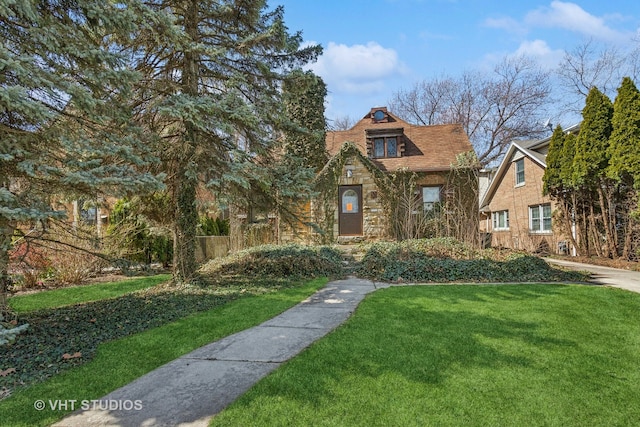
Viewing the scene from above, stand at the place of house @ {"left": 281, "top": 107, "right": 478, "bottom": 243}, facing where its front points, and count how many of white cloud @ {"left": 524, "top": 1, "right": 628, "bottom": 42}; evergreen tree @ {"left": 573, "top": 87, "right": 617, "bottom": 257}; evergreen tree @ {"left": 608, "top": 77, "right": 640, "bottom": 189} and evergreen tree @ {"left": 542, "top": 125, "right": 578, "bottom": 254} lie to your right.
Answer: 0

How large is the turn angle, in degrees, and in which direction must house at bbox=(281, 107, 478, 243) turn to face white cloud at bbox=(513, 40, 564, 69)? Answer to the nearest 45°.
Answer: approximately 135° to its left

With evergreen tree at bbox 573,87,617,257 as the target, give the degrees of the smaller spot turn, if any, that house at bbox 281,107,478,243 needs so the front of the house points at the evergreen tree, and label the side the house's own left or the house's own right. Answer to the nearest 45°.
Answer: approximately 45° to the house's own left

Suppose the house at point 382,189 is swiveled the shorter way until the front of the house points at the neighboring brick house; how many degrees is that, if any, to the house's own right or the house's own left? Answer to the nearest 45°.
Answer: approximately 135° to the house's own left

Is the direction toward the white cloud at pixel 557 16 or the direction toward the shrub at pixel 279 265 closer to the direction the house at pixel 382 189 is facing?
the shrub

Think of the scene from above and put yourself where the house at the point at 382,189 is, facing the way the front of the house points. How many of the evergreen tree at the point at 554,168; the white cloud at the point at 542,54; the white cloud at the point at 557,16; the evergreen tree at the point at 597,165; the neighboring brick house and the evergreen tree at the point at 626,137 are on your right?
0

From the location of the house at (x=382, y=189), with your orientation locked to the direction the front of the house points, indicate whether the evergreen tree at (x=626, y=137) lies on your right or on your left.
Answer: on your left

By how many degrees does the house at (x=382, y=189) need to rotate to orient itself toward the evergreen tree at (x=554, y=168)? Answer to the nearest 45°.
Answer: approximately 90° to its left

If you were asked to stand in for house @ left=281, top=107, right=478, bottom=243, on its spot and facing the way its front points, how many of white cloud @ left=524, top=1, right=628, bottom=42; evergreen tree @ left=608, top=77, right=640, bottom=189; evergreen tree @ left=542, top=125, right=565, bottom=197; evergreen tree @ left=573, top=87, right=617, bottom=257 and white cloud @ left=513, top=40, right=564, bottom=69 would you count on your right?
0

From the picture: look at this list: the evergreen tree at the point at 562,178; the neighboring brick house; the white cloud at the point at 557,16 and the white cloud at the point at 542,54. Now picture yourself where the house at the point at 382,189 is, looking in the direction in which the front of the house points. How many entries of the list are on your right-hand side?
0

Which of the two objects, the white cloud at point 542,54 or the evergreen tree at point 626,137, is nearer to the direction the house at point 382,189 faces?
the evergreen tree

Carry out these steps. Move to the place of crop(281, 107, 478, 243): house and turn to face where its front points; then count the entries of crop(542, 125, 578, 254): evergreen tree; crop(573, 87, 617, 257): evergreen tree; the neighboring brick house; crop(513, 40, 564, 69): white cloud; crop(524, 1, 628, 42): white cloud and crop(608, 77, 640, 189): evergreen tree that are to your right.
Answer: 0

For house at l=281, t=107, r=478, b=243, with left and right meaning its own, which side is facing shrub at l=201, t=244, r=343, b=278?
front

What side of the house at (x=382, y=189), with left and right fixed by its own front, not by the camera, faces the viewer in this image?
front
